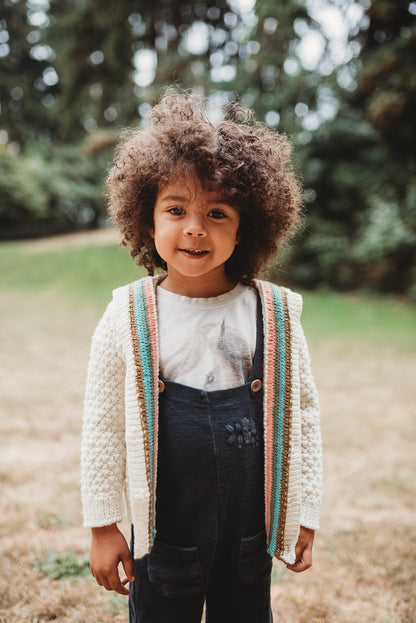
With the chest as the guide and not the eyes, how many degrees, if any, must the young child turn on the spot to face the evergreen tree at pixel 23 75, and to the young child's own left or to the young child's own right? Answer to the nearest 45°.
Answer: approximately 180°

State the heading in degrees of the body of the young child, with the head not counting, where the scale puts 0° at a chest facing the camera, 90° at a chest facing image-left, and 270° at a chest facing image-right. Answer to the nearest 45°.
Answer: approximately 0°
